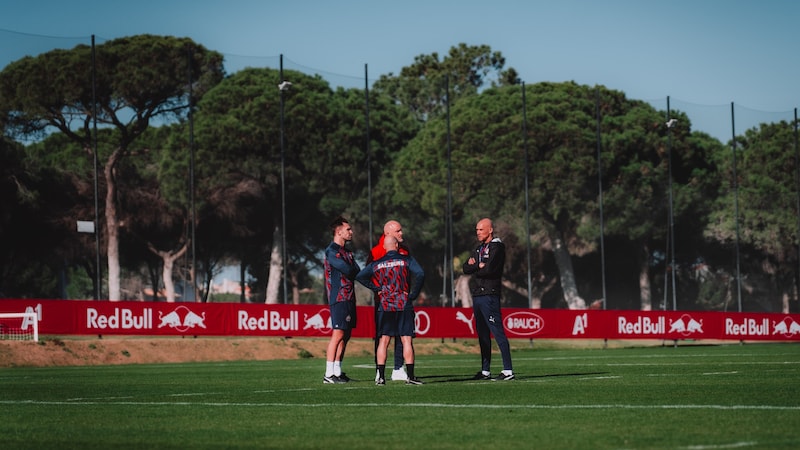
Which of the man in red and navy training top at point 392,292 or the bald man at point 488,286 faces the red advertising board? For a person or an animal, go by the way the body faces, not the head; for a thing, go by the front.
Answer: the man in red and navy training top

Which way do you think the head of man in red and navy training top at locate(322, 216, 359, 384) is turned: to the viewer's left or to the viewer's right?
to the viewer's right

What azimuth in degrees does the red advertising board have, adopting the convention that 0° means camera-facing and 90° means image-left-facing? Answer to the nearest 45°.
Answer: approximately 0°

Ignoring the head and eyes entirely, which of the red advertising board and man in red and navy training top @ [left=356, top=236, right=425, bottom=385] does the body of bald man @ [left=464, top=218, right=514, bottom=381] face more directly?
the man in red and navy training top

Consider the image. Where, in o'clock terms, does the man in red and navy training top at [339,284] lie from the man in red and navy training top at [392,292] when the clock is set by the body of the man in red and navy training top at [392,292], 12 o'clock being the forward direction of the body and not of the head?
the man in red and navy training top at [339,284] is roughly at 10 o'clock from the man in red and navy training top at [392,292].

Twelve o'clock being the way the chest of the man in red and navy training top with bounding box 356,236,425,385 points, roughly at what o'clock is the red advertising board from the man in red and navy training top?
The red advertising board is roughly at 12 o'clock from the man in red and navy training top.

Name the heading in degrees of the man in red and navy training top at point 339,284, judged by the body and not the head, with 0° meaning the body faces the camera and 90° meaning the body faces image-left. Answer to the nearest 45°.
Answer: approximately 270°

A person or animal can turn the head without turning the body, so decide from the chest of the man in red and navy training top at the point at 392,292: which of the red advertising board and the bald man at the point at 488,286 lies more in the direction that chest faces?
the red advertising board

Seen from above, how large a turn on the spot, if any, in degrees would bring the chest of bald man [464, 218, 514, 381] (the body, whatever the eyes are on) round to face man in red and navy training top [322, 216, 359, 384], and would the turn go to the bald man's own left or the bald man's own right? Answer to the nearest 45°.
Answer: approximately 45° to the bald man's own right

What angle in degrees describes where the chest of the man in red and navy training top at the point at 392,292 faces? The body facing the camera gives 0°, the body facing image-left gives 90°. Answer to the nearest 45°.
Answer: approximately 180°

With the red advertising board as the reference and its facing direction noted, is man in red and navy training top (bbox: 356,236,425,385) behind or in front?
in front

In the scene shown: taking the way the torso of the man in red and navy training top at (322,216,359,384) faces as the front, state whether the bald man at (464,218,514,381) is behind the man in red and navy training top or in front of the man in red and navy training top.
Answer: in front

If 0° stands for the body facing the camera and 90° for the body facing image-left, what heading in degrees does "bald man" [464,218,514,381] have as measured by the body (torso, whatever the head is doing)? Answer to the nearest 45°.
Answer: approximately 45°
